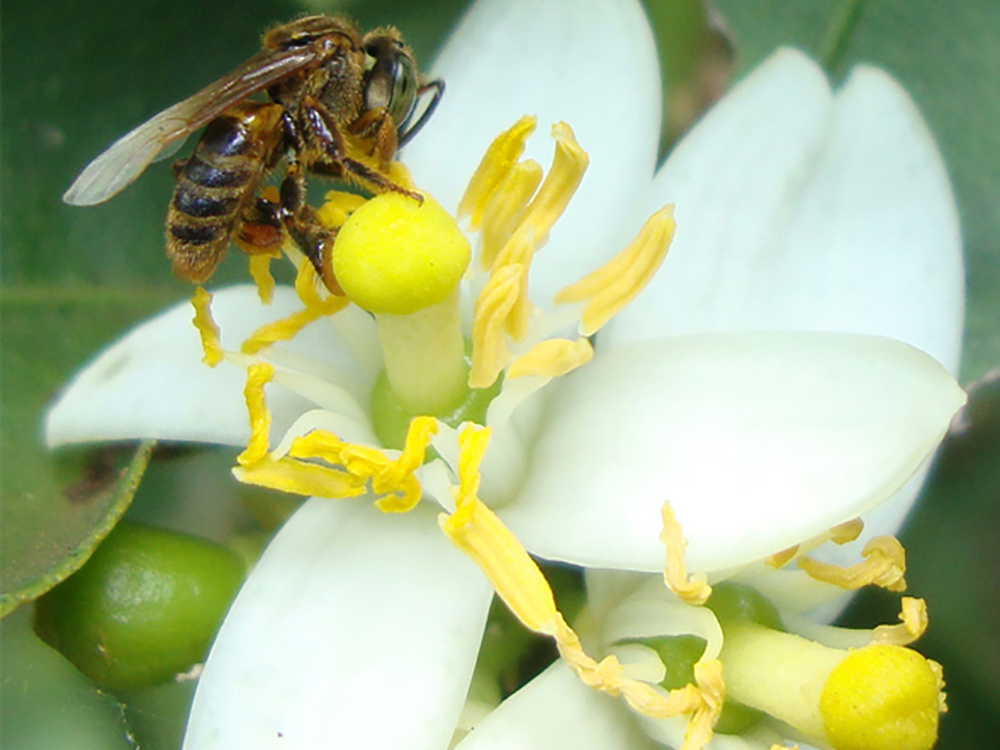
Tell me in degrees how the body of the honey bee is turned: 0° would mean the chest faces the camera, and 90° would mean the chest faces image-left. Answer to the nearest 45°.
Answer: approximately 270°
